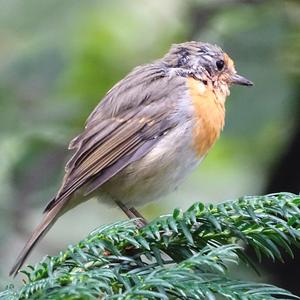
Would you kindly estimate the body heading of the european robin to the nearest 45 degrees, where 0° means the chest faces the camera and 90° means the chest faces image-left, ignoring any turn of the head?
approximately 270°
